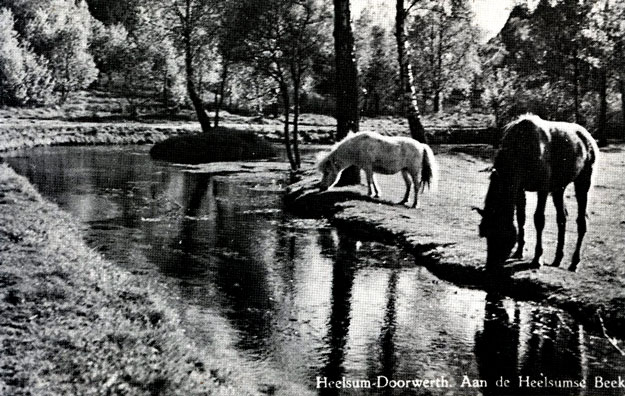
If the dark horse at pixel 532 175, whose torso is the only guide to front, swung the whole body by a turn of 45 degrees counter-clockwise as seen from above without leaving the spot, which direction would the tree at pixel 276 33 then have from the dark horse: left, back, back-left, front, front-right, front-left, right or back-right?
back-right

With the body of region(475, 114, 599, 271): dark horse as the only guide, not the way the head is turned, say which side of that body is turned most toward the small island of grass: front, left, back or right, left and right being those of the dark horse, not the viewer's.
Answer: right

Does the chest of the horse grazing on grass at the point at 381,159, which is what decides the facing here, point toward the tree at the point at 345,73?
no

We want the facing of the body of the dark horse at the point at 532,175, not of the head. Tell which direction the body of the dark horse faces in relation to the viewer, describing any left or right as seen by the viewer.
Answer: facing the viewer and to the left of the viewer

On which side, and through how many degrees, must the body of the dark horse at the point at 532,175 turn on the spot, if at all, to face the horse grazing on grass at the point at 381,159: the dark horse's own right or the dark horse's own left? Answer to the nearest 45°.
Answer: approximately 90° to the dark horse's own right

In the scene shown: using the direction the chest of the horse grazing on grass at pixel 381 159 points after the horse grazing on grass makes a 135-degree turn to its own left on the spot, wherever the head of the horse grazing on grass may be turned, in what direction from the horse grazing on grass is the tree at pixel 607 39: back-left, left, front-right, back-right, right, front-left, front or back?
left

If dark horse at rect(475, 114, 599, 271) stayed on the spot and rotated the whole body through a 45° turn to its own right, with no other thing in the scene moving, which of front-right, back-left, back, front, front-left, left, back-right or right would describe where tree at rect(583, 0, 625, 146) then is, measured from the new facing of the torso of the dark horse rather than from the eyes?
right

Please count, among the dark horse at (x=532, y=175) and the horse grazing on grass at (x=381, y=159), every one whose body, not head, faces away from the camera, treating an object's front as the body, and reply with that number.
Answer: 0

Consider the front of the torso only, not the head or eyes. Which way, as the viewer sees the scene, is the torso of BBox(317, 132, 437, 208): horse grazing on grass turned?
to the viewer's left

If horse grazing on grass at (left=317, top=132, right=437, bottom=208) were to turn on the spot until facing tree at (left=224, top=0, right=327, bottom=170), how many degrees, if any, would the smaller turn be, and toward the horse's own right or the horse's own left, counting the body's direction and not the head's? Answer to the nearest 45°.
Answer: approximately 45° to the horse's own right

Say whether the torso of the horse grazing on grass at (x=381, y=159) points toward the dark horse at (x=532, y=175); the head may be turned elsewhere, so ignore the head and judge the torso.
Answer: no

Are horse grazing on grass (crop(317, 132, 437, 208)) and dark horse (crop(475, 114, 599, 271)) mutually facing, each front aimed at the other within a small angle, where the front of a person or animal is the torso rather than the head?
no
